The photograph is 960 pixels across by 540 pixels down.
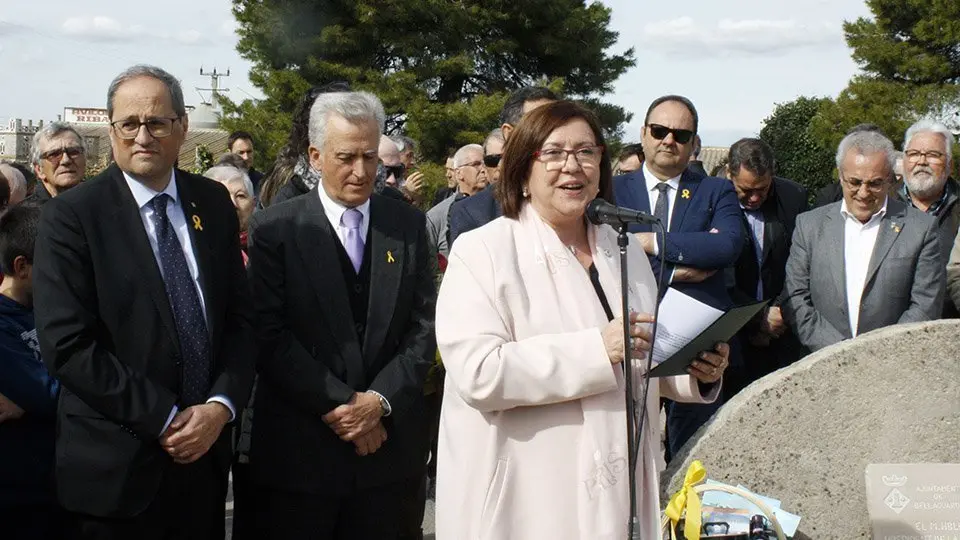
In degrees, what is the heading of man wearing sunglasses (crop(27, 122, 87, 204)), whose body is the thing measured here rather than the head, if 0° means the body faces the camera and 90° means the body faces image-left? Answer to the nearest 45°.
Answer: approximately 315°

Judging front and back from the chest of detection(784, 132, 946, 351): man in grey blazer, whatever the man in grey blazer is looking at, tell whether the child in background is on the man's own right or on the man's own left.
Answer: on the man's own right

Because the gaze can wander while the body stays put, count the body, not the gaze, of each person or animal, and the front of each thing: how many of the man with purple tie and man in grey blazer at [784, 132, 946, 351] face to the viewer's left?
0

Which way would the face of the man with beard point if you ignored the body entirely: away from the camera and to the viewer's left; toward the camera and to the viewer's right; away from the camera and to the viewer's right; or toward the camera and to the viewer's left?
toward the camera and to the viewer's left

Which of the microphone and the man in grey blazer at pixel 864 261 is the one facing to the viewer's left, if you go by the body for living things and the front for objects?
the microphone

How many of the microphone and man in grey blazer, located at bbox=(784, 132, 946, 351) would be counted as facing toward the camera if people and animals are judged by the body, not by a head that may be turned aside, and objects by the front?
1

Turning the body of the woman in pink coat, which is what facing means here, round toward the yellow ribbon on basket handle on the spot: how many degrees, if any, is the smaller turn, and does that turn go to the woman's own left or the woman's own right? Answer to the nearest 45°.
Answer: approximately 90° to the woman's own left

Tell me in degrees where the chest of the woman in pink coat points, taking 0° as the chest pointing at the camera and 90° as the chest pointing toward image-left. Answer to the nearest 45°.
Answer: approximately 315°

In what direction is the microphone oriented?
to the viewer's left

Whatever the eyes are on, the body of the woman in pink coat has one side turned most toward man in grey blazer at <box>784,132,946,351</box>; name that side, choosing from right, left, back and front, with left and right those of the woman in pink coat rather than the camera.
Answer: left

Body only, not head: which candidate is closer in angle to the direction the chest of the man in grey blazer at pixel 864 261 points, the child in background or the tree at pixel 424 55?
the child in background

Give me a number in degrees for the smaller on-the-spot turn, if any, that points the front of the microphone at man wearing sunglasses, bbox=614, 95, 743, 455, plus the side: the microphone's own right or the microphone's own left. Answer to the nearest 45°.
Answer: approximately 90° to the microphone's own right
